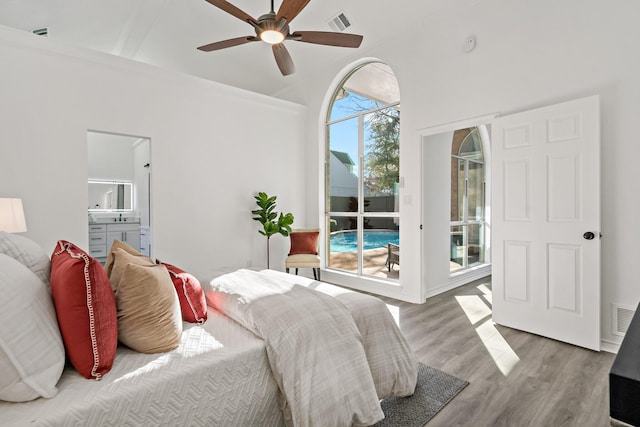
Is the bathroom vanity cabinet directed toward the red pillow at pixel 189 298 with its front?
yes

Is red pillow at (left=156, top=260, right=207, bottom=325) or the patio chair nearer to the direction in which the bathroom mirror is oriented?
the red pillow

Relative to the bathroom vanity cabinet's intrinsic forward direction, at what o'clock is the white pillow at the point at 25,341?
The white pillow is roughly at 12 o'clock from the bathroom vanity cabinet.

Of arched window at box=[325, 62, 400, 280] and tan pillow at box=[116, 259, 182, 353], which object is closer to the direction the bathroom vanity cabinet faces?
the tan pillow

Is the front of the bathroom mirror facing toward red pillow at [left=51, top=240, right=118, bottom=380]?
yes

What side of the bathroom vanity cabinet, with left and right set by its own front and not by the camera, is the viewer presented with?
front

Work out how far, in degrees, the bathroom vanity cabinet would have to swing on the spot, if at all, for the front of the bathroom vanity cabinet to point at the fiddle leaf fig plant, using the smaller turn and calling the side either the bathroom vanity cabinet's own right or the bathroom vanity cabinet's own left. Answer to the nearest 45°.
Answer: approximately 45° to the bathroom vanity cabinet's own left

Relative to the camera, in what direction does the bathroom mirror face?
facing the viewer

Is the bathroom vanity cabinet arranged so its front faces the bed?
yes

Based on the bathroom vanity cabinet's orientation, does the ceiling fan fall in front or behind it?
in front

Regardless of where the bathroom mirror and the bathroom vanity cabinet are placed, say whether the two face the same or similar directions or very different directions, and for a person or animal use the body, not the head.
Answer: same or similar directions

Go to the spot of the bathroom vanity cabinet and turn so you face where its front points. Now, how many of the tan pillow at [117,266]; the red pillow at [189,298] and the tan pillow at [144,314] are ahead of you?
3

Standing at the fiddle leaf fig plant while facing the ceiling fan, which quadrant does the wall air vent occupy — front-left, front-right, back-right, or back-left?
front-left

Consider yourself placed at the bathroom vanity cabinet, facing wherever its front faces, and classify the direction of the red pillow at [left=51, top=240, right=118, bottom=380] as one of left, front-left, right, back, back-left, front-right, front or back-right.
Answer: front

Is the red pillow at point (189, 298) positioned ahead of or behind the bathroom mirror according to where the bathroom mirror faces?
ahead
